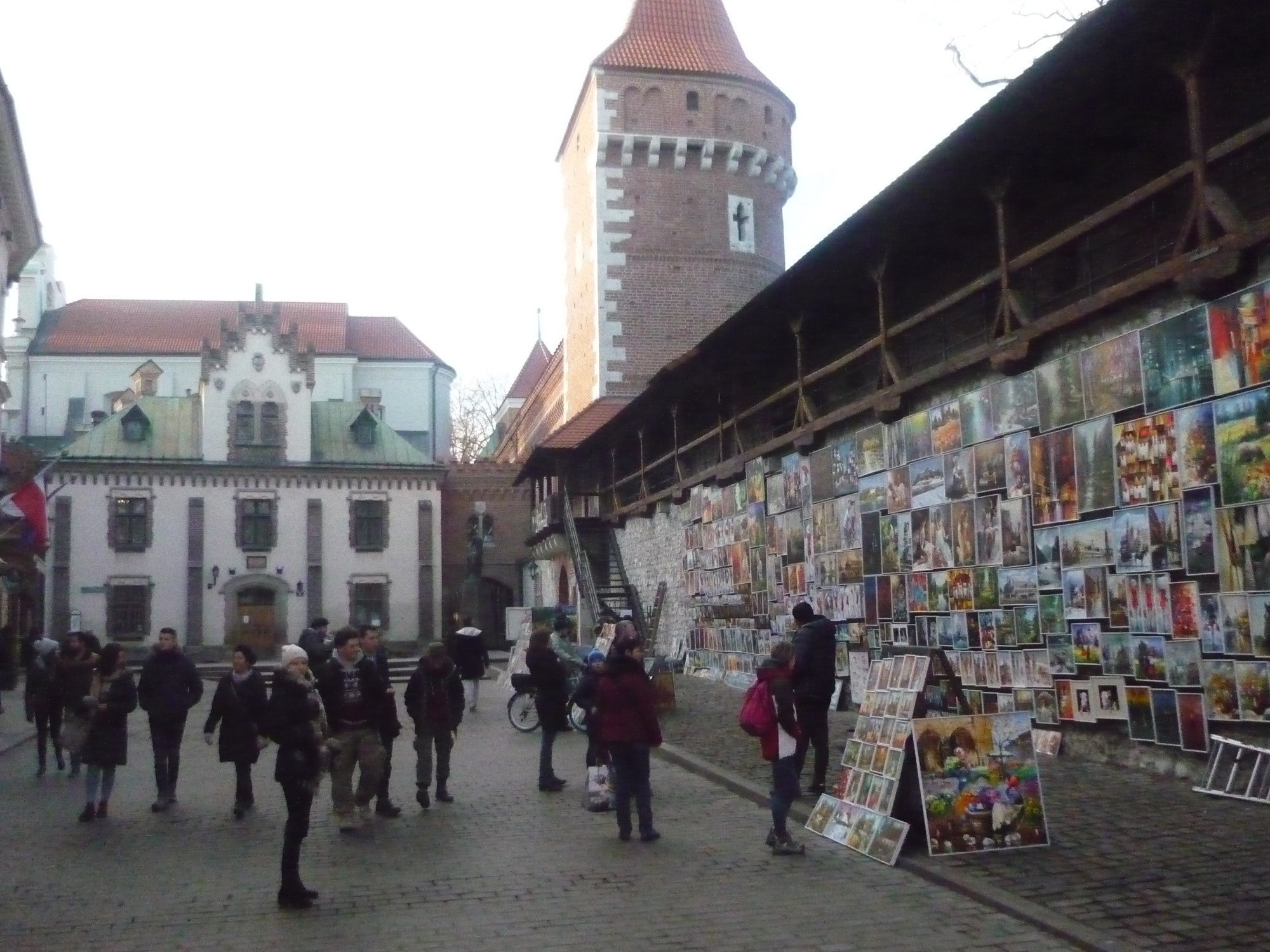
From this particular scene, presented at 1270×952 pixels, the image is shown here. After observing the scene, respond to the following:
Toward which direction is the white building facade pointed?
toward the camera

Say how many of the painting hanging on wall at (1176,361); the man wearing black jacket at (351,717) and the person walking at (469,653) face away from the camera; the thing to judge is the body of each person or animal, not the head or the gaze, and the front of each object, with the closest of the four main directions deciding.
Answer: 1

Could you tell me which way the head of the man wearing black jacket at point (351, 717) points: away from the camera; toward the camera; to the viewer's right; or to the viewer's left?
toward the camera

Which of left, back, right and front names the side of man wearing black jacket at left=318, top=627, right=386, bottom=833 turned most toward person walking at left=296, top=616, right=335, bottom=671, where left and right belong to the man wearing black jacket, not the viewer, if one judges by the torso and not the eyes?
back

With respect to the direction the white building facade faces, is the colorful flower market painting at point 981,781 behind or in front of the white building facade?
in front

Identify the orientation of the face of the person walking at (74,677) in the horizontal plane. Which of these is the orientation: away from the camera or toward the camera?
toward the camera

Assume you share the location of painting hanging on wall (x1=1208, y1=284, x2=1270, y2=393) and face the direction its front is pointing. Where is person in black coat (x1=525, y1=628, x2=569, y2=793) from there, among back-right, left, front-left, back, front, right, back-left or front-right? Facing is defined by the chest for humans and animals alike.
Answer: front-right

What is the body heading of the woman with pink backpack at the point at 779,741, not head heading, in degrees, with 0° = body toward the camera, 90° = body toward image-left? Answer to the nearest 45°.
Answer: approximately 270°

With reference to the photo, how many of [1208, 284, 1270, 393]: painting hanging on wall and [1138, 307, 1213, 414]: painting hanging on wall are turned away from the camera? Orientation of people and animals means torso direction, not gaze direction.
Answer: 0

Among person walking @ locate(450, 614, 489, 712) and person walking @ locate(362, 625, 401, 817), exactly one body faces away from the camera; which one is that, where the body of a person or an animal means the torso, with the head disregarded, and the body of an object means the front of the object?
person walking @ locate(450, 614, 489, 712)

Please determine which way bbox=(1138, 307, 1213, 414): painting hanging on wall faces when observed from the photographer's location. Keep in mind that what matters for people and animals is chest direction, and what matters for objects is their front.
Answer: facing the viewer and to the left of the viewer

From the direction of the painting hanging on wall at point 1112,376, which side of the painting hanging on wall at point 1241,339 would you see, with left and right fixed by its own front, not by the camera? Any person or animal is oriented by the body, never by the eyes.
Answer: right
